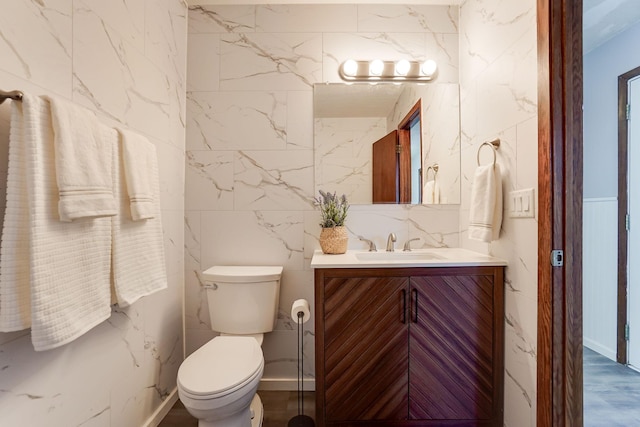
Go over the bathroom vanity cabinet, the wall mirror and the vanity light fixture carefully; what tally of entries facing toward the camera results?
3

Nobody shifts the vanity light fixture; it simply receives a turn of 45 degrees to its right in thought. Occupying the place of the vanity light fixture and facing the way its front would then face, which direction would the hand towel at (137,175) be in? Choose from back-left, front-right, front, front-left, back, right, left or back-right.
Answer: front

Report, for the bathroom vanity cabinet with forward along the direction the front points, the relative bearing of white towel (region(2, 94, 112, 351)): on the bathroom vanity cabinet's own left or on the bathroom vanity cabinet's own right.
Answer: on the bathroom vanity cabinet's own right

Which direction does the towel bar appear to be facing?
to the viewer's right

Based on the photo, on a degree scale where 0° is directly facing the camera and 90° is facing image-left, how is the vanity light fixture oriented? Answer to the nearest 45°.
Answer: approximately 0°

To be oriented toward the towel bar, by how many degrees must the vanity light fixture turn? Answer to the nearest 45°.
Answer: approximately 45° to its right

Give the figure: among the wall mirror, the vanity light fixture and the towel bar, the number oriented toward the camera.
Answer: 2

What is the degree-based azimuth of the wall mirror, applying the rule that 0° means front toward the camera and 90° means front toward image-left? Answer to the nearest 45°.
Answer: approximately 0°
